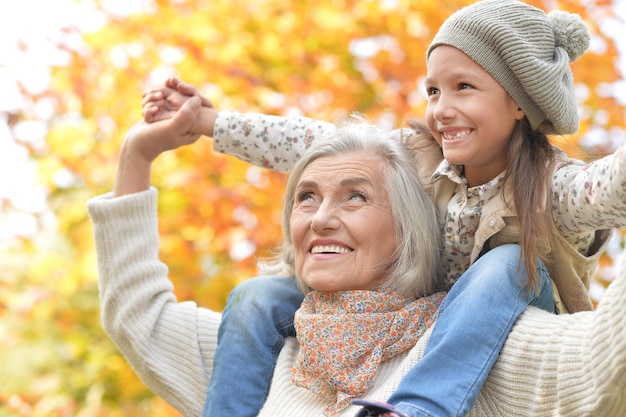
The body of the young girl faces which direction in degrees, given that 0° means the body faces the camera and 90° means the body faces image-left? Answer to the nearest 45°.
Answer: approximately 45°
